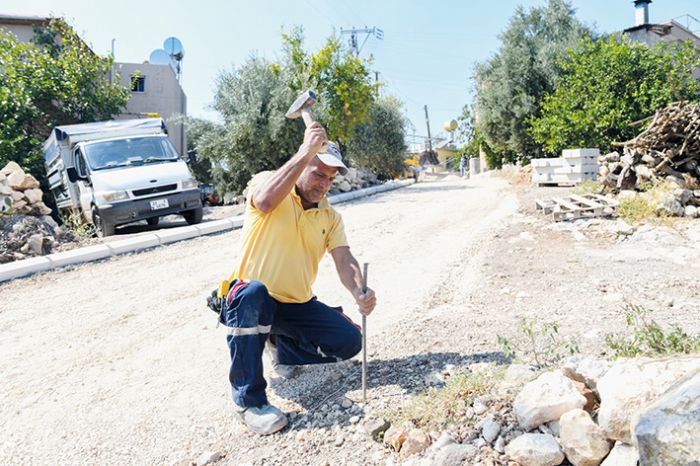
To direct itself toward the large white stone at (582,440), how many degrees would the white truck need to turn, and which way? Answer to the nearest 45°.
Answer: approximately 45° to its right

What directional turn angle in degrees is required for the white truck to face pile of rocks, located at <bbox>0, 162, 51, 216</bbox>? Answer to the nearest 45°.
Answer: approximately 90° to its right

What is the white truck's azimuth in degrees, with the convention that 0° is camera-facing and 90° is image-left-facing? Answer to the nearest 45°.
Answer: approximately 315°

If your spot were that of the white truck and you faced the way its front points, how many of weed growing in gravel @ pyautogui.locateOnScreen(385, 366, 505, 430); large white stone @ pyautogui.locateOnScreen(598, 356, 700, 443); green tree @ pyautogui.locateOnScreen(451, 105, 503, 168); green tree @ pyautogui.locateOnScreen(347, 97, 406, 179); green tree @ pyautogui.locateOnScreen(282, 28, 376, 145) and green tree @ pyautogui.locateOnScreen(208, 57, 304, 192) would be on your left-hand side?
4

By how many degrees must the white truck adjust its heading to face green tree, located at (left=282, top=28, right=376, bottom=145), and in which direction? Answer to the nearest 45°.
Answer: approximately 90° to its left

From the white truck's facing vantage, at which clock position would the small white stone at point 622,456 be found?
The small white stone is roughly at 1 o'clock from the white truck.

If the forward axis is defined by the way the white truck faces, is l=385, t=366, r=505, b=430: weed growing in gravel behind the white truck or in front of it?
in front

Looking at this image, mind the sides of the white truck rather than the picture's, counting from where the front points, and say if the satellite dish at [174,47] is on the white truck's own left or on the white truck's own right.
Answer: on the white truck's own left

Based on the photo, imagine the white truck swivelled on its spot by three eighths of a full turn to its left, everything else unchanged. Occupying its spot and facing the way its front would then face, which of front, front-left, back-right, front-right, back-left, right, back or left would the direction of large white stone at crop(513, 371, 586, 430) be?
back

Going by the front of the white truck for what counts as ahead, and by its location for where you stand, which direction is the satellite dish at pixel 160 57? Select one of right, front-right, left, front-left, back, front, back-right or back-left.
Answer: back-left

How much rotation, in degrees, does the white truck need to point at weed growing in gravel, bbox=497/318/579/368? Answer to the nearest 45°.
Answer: approximately 45° to its right

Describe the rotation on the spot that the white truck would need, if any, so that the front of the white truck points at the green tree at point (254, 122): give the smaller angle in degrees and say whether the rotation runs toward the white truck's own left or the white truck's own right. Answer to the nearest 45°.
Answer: approximately 90° to the white truck's own left

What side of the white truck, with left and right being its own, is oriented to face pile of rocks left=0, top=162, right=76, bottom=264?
right

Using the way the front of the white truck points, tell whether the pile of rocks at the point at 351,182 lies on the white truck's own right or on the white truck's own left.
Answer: on the white truck's own left

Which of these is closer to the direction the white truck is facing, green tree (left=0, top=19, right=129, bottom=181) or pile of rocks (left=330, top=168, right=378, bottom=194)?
the pile of rocks
